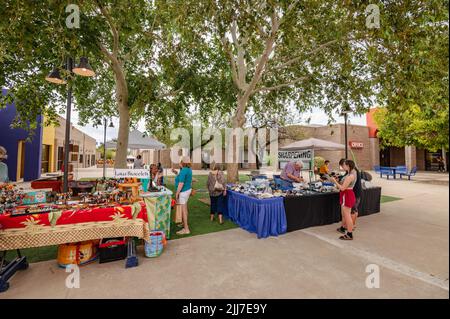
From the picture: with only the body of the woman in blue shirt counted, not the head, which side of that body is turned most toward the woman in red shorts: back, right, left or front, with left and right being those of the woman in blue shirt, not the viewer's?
back

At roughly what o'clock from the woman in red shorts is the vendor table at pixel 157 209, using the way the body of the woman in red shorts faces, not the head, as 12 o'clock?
The vendor table is roughly at 11 o'clock from the woman in red shorts.

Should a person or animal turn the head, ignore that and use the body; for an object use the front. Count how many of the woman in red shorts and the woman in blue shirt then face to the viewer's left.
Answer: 2

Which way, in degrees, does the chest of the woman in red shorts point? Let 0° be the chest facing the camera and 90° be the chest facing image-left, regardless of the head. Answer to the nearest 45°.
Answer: approximately 90°

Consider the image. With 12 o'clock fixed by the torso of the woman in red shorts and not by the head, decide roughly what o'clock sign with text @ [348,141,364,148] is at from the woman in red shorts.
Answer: The sign with text is roughly at 3 o'clock from the woman in red shorts.

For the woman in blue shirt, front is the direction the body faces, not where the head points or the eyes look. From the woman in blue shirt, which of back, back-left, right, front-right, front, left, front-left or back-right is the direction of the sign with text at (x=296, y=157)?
back-right

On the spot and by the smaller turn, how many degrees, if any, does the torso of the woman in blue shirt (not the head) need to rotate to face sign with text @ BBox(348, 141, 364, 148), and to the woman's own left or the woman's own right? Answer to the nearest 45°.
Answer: approximately 135° to the woman's own right

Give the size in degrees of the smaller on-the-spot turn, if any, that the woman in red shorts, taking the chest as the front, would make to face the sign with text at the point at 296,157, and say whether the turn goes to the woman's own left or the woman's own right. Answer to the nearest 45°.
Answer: approximately 90° to the woman's own right

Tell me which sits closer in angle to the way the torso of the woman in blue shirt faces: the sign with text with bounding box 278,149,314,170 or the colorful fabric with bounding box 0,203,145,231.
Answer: the colorful fabric

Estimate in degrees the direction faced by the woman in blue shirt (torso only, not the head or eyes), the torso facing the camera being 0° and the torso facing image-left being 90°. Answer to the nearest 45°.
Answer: approximately 90°

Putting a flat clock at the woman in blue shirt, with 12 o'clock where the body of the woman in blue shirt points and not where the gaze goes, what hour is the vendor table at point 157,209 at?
The vendor table is roughly at 11 o'clock from the woman in blue shirt.
